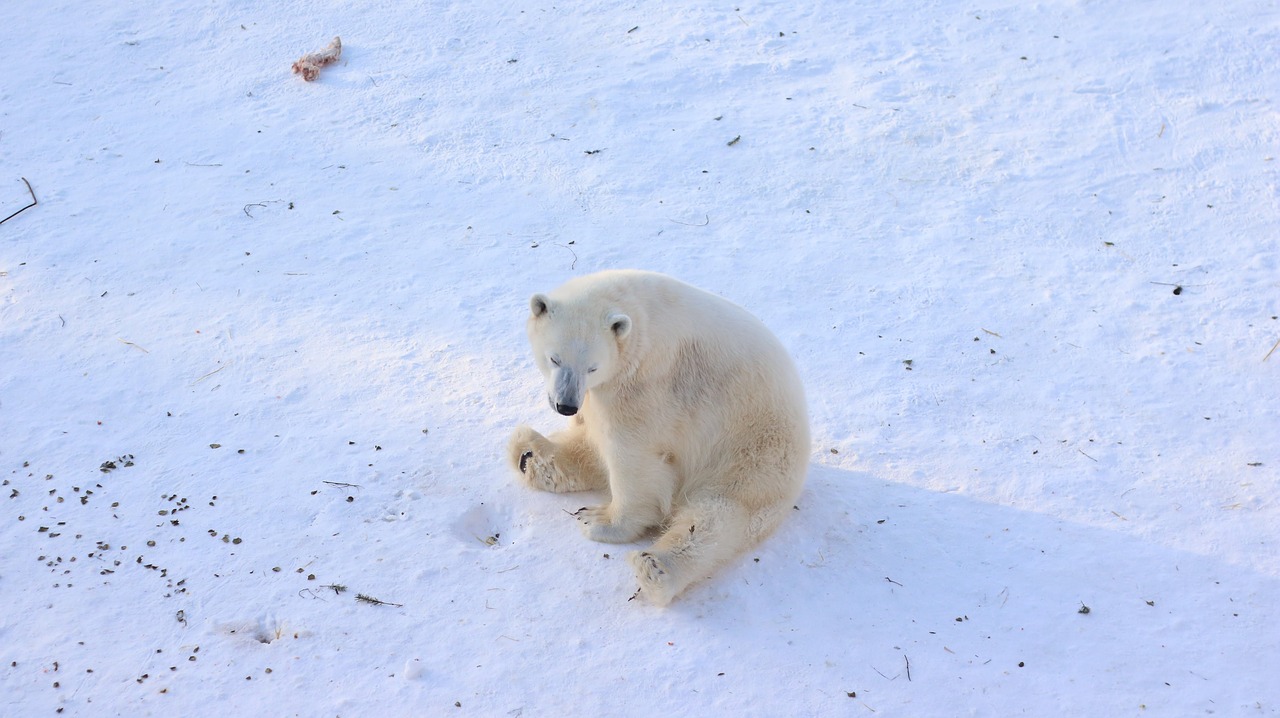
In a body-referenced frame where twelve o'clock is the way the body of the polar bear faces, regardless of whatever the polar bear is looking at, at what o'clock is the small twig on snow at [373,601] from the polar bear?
The small twig on snow is roughly at 1 o'clock from the polar bear.

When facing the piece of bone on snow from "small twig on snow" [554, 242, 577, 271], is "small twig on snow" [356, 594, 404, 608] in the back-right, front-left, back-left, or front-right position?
back-left

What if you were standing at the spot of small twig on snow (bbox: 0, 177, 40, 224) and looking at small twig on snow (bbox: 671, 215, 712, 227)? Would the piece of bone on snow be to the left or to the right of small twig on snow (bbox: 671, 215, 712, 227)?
left

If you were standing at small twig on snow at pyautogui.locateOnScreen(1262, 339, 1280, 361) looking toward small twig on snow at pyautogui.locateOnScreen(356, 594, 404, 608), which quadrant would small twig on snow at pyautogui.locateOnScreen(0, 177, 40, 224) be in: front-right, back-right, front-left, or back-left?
front-right

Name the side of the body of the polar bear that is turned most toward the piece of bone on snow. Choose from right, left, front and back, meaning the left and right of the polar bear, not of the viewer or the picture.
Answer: right

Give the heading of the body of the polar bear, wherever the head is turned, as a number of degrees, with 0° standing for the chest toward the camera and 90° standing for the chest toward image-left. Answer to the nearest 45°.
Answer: approximately 45°

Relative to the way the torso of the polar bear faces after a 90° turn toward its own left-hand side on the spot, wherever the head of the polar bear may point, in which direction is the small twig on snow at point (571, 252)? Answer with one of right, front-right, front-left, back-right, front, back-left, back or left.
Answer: back-left

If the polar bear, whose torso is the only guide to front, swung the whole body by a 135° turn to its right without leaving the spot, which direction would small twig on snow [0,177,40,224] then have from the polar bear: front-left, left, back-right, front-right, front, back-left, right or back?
front-left

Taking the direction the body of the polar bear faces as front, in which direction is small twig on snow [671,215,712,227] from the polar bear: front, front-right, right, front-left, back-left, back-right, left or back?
back-right

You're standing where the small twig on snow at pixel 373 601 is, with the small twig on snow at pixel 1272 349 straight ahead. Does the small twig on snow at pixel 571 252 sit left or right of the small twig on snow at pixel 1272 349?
left
